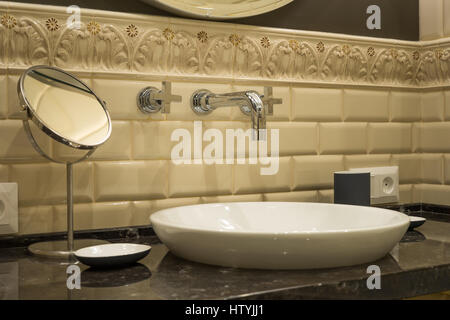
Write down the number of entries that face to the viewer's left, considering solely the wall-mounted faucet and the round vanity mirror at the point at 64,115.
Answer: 0

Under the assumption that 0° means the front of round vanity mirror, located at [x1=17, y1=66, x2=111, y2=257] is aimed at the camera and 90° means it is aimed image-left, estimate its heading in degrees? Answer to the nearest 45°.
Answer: approximately 315°

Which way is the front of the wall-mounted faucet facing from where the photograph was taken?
facing the viewer and to the right of the viewer

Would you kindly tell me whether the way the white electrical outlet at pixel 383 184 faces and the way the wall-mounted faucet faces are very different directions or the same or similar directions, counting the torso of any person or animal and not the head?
same or similar directions

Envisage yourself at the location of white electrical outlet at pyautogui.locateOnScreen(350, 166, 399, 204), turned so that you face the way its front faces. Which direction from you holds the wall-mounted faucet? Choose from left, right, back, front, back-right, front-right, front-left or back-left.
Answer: right

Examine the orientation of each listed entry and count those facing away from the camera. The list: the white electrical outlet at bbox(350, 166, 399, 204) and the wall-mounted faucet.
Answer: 0

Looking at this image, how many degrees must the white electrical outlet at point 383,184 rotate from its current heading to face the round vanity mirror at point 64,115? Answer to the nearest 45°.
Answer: approximately 90° to its right

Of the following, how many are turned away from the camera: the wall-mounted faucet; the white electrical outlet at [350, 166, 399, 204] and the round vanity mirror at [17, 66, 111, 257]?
0
